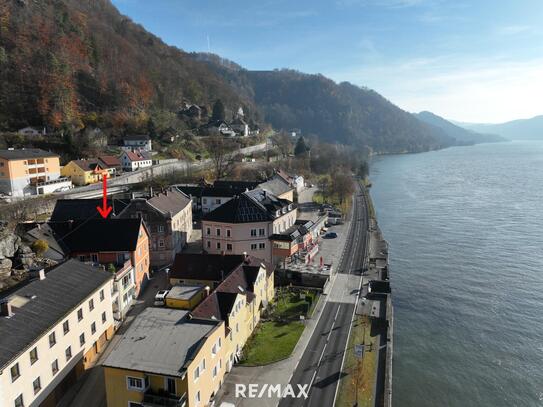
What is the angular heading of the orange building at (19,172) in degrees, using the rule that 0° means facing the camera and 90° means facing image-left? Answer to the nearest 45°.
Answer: approximately 315°

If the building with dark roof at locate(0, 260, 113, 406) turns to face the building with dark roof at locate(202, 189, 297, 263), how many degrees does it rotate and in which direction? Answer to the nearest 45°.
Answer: approximately 90° to its left

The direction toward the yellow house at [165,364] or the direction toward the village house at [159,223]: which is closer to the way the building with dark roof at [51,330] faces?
the yellow house

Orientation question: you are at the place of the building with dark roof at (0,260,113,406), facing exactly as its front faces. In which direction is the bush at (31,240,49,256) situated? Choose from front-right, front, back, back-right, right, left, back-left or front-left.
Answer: back-left

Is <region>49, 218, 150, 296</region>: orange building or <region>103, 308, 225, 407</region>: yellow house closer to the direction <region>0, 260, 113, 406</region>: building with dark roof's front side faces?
the yellow house

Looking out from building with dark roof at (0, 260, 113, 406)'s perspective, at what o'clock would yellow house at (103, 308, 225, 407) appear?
The yellow house is roughly at 12 o'clock from the building with dark roof.

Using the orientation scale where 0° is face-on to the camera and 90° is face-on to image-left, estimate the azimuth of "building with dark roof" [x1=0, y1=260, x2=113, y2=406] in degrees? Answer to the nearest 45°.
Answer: approximately 315°
